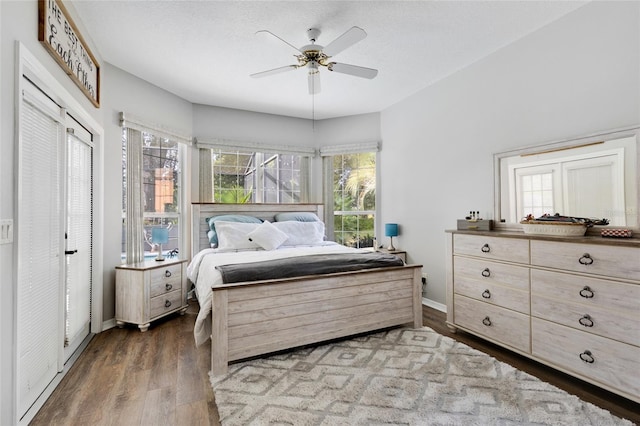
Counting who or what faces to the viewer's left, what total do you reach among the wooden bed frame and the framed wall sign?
0

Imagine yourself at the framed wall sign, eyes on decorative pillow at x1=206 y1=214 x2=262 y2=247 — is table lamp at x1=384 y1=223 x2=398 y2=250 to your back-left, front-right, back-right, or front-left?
front-right

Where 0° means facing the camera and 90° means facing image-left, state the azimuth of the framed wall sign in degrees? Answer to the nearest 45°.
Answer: approximately 315°

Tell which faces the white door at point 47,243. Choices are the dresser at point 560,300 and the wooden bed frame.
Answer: the dresser

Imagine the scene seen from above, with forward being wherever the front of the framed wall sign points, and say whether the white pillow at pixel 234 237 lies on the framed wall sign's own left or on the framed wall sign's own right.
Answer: on the framed wall sign's own left

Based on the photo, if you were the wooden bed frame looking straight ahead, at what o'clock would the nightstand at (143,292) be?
The nightstand is roughly at 5 o'clock from the wooden bed frame.

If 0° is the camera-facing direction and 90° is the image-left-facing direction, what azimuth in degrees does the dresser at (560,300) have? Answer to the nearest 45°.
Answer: approximately 45°

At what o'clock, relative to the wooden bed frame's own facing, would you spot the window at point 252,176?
The window is roughly at 7 o'clock from the wooden bed frame.

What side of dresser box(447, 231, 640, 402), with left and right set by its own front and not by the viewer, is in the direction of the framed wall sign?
front

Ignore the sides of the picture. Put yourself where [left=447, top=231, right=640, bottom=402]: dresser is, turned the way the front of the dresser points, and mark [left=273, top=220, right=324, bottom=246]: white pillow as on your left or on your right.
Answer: on your right

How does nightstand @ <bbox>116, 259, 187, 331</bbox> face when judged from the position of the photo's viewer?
facing the viewer and to the right of the viewer

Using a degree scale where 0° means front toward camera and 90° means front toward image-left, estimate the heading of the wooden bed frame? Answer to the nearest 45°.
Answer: approximately 315°
